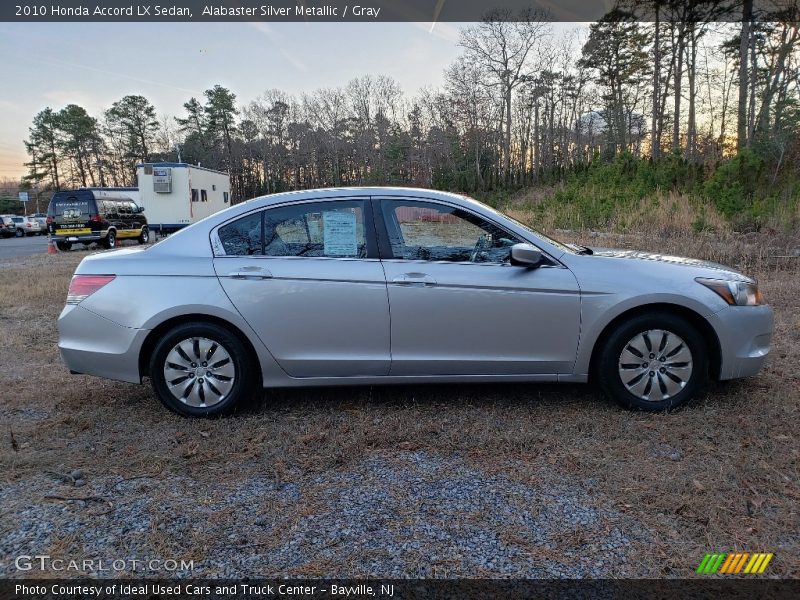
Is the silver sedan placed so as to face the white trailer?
no

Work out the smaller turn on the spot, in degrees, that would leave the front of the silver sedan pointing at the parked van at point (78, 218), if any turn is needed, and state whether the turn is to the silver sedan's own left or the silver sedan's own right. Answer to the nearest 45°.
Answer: approximately 135° to the silver sedan's own left

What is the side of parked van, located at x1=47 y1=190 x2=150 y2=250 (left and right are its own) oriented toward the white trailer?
front

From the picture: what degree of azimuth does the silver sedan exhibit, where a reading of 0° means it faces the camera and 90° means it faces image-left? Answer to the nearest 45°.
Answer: approximately 270°

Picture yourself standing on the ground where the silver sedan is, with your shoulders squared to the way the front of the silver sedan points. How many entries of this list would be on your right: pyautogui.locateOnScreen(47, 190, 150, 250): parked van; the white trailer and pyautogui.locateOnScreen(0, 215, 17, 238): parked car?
0

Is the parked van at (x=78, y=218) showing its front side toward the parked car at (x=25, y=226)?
no

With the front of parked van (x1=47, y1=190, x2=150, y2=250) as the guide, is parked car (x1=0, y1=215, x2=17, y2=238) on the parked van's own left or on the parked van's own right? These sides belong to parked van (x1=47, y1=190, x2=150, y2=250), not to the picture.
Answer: on the parked van's own left

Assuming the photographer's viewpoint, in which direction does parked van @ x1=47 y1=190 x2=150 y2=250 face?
facing away from the viewer and to the right of the viewer

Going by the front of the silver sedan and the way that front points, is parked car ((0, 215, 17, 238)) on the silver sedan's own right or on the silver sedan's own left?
on the silver sedan's own left

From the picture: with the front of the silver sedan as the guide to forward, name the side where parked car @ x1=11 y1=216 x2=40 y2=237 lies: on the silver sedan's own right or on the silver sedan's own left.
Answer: on the silver sedan's own left

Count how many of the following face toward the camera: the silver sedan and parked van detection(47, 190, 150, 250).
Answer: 0

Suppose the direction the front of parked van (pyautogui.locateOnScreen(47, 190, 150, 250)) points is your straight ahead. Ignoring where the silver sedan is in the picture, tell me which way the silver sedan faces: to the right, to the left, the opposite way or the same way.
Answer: to the right

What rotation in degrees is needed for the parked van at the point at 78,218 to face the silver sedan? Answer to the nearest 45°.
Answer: approximately 135° to its right
